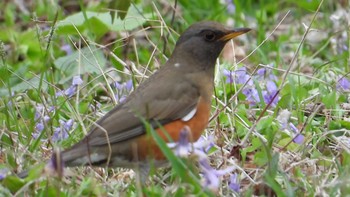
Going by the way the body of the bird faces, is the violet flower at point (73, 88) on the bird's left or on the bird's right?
on the bird's left

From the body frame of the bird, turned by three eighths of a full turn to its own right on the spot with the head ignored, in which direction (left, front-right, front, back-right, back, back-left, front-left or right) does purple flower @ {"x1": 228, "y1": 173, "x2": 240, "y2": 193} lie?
left

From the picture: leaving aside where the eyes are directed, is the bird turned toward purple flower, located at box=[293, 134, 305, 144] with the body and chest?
yes

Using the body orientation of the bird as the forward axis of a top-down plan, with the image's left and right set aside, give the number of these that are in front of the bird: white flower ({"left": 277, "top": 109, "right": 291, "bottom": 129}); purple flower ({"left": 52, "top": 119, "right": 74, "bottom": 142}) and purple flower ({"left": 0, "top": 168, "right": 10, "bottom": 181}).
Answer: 1

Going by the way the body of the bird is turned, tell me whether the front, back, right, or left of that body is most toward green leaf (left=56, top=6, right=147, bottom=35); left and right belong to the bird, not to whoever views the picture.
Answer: left

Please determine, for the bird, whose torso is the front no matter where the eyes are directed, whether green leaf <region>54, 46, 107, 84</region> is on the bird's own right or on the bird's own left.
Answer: on the bird's own left

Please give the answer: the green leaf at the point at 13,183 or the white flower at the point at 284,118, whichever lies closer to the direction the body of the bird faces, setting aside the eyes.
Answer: the white flower

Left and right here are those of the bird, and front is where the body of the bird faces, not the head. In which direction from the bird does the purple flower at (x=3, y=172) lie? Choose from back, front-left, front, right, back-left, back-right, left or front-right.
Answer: back

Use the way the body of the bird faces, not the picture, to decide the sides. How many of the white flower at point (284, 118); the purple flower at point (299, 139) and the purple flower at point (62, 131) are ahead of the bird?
2

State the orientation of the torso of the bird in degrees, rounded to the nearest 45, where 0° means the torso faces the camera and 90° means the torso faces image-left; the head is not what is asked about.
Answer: approximately 270°
